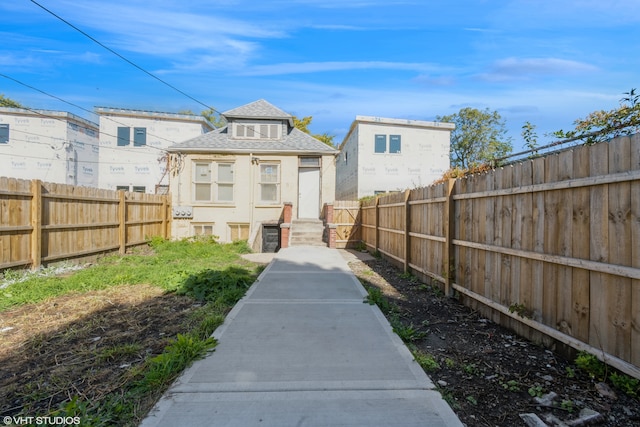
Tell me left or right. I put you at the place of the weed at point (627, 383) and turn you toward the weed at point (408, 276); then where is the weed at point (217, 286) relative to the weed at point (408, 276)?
left

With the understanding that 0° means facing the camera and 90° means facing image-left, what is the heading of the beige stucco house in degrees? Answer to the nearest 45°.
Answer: approximately 0°

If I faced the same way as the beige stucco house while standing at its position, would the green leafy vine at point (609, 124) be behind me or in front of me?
in front

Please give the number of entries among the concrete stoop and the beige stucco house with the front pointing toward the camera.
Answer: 2

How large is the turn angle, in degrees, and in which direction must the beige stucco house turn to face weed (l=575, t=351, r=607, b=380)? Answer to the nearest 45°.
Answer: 0° — it already faces it

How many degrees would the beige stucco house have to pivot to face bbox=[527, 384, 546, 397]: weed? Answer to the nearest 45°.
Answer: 0° — it already faces it

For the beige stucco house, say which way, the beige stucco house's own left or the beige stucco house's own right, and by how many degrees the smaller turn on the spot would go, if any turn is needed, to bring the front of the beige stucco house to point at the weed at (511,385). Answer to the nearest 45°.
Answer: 0° — it already faces it

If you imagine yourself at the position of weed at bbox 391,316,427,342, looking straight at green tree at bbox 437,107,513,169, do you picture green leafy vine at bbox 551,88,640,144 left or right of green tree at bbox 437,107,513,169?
right
